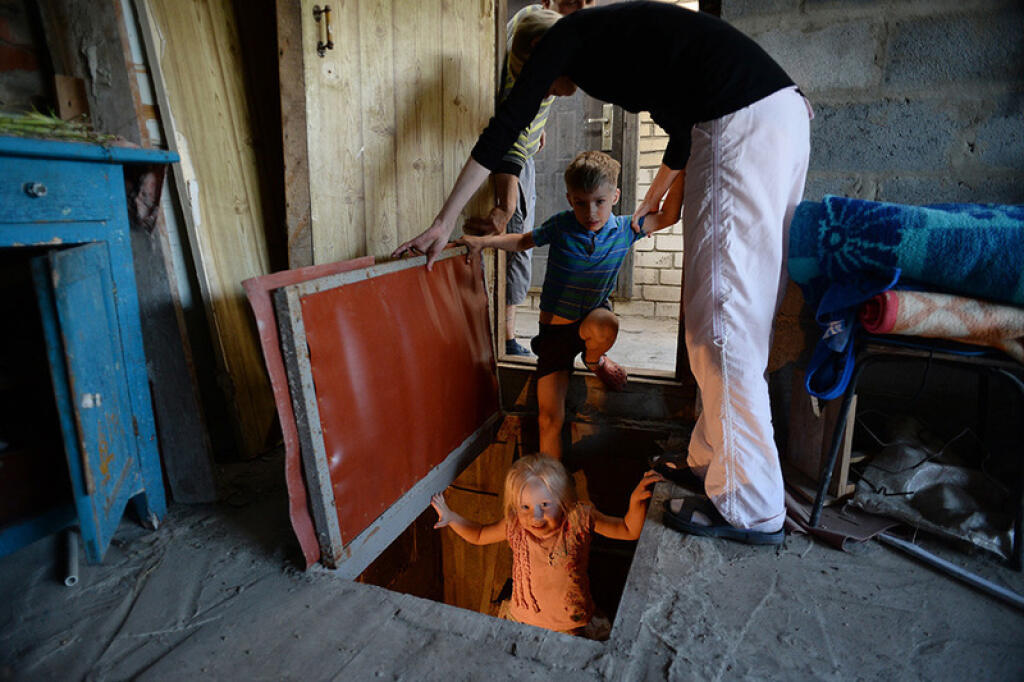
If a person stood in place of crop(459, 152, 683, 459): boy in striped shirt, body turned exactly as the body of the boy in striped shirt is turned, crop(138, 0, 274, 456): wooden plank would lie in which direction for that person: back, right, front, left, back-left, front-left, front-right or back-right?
right

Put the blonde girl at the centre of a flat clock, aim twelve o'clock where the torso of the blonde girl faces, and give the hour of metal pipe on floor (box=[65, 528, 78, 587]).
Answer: The metal pipe on floor is roughly at 2 o'clock from the blonde girl.

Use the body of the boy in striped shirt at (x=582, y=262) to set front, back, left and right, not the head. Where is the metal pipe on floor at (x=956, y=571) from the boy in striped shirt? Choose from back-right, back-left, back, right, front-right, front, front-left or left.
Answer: front-left

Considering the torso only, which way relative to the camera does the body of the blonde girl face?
toward the camera

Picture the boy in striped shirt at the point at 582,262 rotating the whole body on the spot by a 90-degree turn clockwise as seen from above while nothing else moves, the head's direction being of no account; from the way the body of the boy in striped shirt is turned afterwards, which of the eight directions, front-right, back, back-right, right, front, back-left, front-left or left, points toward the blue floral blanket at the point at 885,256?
back-left

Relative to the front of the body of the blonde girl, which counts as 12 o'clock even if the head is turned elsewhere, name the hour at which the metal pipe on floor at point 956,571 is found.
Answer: The metal pipe on floor is roughly at 10 o'clock from the blonde girl.

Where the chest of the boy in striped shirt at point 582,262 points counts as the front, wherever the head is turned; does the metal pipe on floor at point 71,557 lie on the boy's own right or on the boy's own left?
on the boy's own right

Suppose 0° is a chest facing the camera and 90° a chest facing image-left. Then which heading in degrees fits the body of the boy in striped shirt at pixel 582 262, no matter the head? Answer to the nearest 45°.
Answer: approximately 0°

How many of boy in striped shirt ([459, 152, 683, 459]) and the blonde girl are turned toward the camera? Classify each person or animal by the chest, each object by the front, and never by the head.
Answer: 2

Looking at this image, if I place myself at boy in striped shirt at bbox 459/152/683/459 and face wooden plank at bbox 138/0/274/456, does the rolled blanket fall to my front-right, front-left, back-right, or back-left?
back-left

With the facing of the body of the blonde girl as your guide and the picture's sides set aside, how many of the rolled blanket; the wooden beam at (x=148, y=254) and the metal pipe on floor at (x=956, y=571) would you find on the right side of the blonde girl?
1
